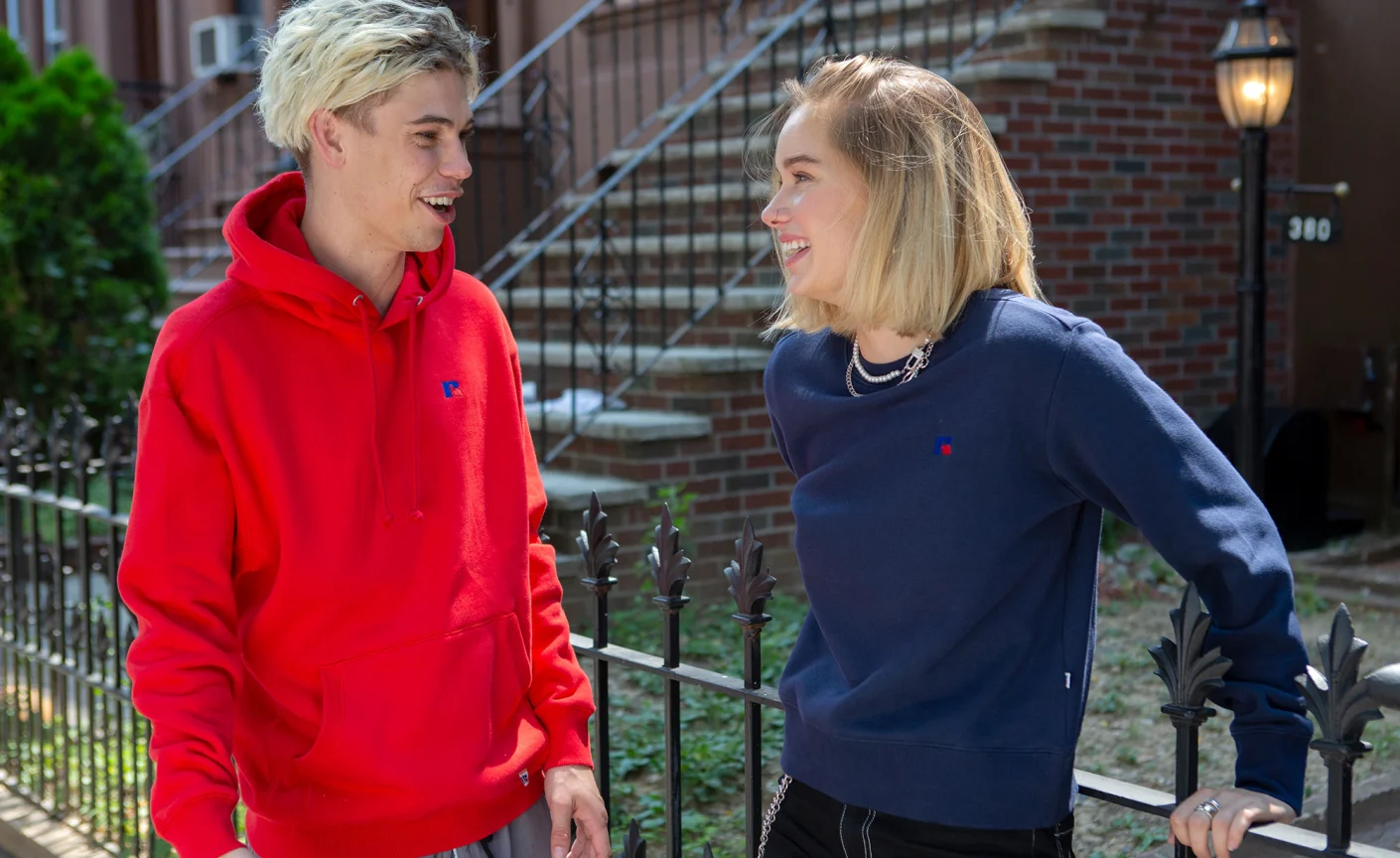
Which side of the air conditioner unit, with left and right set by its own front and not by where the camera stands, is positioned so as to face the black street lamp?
left

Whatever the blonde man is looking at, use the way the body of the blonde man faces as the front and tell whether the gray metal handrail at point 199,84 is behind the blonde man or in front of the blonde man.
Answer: behind

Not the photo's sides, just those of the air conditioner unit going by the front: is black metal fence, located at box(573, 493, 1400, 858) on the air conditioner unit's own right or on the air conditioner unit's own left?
on the air conditioner unit's own left

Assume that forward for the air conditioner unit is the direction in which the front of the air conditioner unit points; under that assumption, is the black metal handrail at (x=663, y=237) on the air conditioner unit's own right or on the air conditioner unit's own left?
on the air conditioner unit's own left

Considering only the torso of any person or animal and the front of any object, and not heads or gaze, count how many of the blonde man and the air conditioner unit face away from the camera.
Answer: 0

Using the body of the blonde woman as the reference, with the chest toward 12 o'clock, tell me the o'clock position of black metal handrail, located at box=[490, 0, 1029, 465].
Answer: The black metal handrail is roughly at 4 o'clock from the blonde woman.

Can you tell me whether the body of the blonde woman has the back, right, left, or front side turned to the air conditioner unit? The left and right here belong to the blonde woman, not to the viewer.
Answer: right

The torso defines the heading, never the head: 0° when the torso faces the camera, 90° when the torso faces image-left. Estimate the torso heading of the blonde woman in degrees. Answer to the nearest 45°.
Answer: approximately 45°

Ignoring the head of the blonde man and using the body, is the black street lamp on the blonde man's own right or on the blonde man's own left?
on the blonde man's own left

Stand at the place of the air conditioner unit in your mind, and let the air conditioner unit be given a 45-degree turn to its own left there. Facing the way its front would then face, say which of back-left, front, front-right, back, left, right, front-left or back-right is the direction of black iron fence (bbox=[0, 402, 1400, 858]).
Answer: front

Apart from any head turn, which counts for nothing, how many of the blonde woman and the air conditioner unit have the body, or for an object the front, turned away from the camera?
0

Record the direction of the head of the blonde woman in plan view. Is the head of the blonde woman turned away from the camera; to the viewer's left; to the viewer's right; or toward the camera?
to the viewer's left

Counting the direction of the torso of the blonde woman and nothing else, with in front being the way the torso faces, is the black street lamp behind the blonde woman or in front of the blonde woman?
behind

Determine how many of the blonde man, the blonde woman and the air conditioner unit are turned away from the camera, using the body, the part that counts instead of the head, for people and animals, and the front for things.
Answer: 0

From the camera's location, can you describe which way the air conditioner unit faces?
facing the viewer and to the left of the viewer

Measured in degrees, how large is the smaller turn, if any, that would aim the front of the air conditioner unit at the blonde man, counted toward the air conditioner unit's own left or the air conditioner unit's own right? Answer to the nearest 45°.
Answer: approximately 45° to the air conditioner unit's own left
